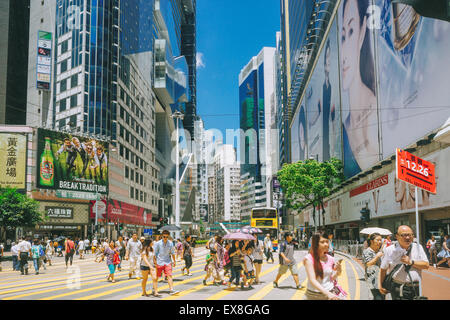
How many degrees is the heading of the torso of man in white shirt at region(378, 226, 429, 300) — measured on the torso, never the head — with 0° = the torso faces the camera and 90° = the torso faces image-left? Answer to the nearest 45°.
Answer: approximately 0°

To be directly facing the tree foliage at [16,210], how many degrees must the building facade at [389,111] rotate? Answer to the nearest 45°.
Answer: approximately 45° to its right

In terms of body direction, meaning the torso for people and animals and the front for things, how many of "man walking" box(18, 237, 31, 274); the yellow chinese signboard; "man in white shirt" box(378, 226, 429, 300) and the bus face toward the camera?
3

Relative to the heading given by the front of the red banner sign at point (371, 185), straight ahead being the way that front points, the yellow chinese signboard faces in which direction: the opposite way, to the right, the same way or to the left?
to the left

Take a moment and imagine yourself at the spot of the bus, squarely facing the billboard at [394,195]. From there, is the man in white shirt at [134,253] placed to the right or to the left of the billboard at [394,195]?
right
